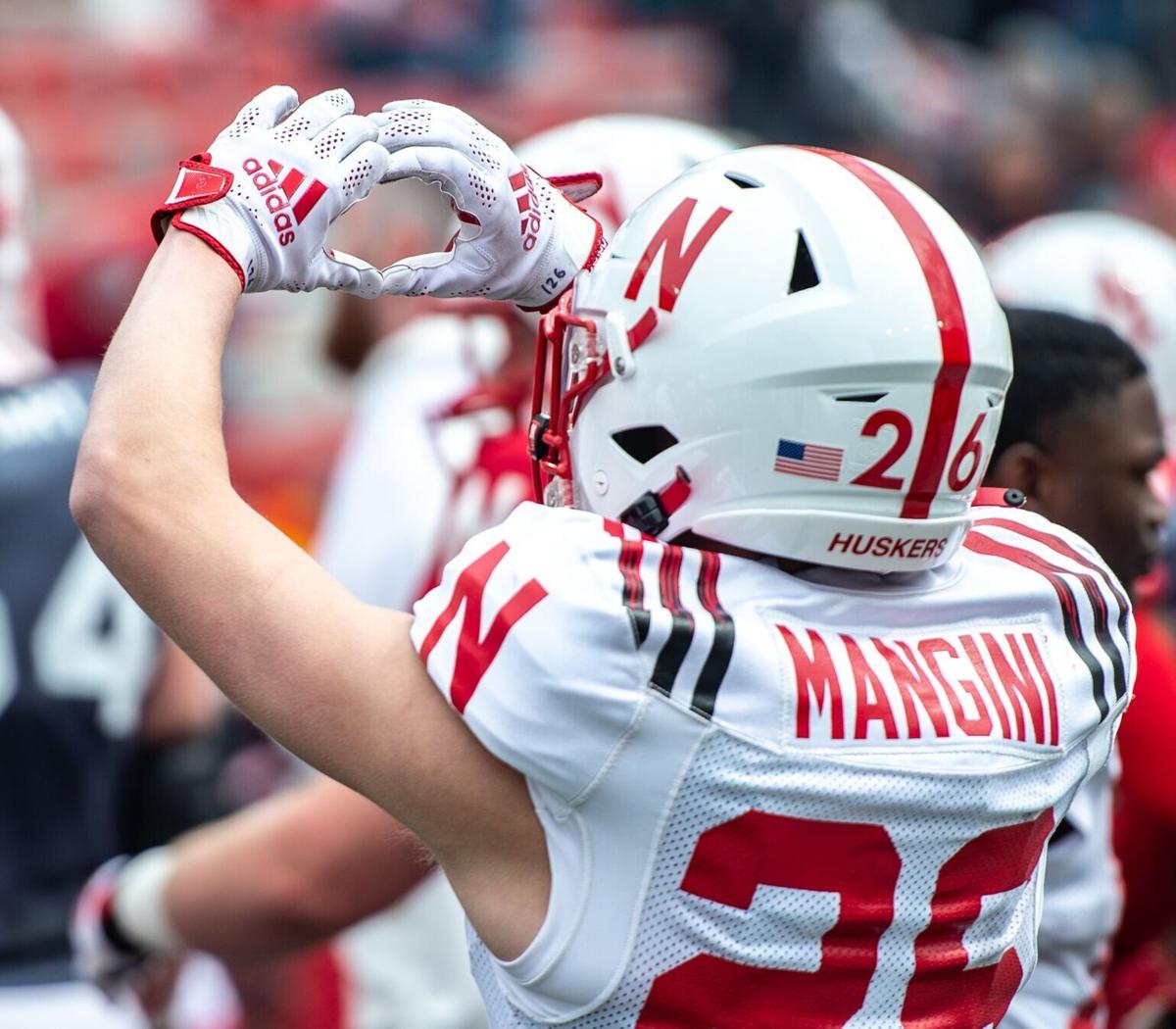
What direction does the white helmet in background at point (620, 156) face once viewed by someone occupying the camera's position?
facing to the left of the viewer

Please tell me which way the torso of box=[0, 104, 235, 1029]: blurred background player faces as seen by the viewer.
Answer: away from the camera

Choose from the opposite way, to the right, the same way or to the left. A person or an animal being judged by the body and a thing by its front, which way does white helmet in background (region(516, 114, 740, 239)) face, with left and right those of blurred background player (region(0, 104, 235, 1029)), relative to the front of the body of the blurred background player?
to the left

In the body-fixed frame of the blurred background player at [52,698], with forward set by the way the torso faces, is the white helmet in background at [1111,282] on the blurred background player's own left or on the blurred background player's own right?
on the blurred background player's own right

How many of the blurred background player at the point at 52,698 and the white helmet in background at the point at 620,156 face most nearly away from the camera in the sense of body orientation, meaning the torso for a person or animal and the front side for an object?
1

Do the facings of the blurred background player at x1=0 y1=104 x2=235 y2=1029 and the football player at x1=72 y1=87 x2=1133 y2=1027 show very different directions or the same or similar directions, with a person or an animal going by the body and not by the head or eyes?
same or similar directions

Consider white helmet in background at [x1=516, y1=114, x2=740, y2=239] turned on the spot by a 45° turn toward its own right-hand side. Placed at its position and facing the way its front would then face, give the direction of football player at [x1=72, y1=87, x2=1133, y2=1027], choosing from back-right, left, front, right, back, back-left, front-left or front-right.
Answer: back-left

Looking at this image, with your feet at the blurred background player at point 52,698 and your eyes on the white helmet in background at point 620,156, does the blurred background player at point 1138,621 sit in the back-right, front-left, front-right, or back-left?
front-right

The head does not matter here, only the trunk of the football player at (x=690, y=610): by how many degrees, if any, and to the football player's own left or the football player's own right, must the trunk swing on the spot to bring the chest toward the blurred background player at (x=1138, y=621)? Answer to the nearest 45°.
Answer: approximately 90° to the football player's own right

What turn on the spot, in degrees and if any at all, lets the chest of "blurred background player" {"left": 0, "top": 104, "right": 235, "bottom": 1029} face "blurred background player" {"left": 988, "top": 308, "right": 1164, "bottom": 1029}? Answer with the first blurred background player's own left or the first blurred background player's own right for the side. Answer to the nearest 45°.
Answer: approximately 135° to the first blurred background player's own right

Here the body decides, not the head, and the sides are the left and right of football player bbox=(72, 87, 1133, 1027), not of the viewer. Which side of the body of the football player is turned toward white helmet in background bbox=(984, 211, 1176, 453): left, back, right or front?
right

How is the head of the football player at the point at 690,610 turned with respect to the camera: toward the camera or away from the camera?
away from the camera
